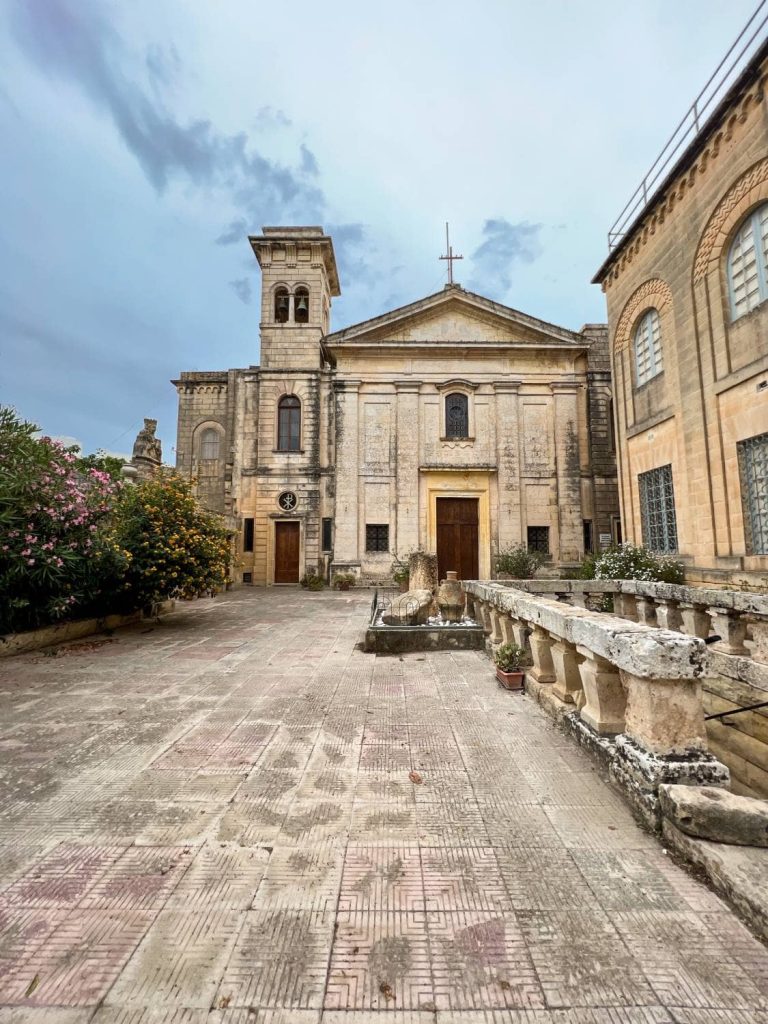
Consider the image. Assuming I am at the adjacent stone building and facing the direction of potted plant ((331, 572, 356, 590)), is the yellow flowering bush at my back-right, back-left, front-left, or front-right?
front-left

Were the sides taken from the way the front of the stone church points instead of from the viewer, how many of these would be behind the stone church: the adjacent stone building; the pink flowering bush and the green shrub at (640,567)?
0

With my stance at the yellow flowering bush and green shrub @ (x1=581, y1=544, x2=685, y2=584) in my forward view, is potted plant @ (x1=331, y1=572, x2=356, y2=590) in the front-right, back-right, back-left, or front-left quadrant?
front-left

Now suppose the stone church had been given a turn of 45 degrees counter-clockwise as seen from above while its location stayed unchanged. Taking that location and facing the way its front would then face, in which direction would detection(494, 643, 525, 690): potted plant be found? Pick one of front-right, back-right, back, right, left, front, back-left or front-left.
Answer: front-right

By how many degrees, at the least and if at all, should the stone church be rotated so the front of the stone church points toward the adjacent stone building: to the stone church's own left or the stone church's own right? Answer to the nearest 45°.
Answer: approximately 45° to the stone church's own left

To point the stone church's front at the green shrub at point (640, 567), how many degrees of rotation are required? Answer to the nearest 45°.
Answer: approximately 45° to its left

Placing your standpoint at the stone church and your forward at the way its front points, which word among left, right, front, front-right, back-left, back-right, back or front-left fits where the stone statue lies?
right

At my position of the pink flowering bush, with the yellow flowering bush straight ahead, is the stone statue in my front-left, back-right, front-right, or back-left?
front-left

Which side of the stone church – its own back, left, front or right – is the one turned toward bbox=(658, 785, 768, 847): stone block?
front

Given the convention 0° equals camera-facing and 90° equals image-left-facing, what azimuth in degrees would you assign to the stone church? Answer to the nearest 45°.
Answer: approximately 0°
